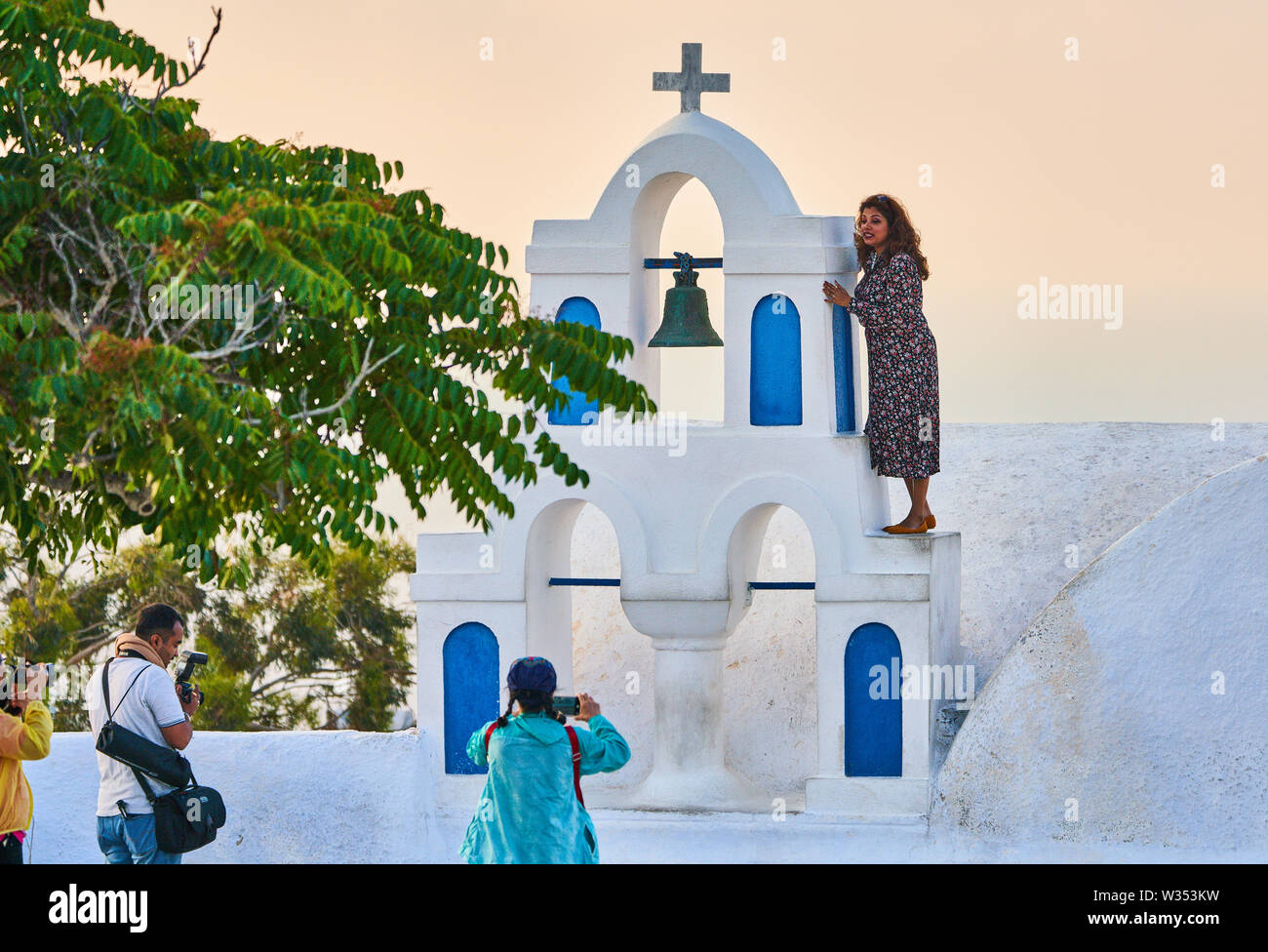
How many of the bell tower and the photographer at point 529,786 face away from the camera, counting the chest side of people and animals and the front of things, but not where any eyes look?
1

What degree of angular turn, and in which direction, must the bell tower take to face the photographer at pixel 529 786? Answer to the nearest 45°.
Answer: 0° — it already faces them

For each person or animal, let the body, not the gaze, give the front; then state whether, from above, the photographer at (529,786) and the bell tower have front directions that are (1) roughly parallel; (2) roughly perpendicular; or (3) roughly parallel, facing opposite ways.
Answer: roughly parallel, facing opposite ways

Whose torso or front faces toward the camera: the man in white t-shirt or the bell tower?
the bell tower

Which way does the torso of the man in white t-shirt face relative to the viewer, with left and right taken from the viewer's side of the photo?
facing away from the viewer and to the right of the viewer

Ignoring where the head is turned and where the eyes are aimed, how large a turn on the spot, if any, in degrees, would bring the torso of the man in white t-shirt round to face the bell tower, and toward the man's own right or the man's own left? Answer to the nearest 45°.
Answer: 0° — they already face it

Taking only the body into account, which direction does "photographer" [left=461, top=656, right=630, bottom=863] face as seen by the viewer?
away from the camera

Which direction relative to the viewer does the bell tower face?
toward the camera

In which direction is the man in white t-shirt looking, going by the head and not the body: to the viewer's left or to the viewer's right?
to the viewer's right

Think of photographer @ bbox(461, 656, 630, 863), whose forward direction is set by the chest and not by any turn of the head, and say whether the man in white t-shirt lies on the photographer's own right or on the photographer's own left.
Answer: on the photographer's own left

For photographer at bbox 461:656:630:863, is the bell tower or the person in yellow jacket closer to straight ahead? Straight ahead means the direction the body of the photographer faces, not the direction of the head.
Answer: the bell tower

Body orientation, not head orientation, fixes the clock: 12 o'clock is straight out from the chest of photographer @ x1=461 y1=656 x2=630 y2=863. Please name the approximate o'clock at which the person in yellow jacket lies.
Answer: The person in yellow jacket is roughly at 10 o'clock from the photographer.

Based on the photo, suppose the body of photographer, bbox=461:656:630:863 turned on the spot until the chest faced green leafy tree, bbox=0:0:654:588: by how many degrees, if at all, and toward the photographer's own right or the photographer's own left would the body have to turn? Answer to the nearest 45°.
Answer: approximately 45° to the photographer's own left

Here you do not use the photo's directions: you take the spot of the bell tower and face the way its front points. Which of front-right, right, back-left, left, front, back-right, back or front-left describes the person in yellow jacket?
front-right

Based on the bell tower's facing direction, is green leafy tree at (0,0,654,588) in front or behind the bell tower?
in front

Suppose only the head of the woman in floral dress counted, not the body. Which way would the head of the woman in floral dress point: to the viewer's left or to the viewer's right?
to the viewer's left
